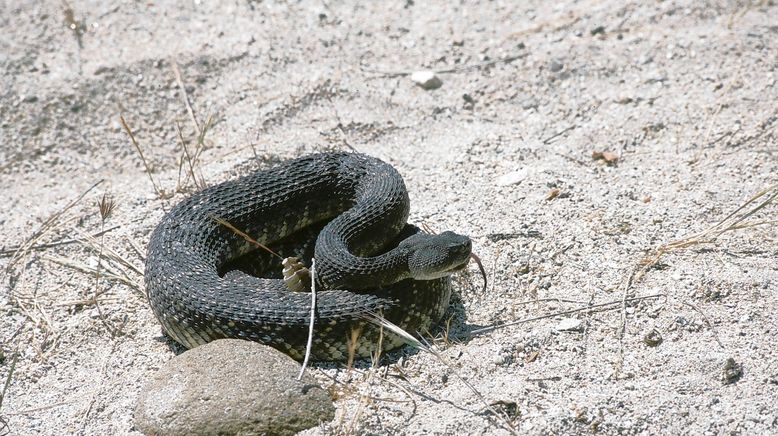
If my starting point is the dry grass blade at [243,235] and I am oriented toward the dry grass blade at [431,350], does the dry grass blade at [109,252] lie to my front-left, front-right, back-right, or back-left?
back-right

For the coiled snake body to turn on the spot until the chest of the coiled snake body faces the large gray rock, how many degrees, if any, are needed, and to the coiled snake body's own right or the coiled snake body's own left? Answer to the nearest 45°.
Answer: approximately 90° to the coiled snake body's own right

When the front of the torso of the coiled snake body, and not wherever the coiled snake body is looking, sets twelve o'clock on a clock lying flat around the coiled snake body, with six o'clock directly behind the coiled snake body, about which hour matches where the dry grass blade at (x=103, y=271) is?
The dry grass blade is roughly at 7 o'clock from the coiled snake body.

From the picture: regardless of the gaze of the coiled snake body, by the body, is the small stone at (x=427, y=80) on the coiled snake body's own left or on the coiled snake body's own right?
on the coiled snake body's own left

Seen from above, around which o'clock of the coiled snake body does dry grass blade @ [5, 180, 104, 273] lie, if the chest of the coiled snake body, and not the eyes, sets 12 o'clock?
The dry grass blade is roughly at 7 o'clock from the coiled snake body.

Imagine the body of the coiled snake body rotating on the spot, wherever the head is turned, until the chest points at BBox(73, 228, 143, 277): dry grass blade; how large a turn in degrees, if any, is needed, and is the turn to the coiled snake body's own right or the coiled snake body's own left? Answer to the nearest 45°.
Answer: approximately 135° to the coiled snake body's own left

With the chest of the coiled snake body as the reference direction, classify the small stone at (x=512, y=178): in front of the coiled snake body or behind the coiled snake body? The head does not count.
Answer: in front

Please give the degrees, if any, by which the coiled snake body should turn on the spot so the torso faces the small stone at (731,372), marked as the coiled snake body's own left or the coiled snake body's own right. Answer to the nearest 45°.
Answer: approximately 45° to the coiled snake body's own right

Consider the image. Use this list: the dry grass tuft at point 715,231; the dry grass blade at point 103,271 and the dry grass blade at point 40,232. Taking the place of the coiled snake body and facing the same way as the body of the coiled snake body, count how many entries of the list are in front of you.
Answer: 1

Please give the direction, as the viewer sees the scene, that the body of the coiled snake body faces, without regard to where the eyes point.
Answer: to the viewer's right

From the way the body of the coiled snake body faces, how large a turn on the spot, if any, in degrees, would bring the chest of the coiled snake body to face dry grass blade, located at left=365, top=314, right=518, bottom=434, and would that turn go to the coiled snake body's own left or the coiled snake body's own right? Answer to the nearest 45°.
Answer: approximately 45° to the coiled snake body's own right

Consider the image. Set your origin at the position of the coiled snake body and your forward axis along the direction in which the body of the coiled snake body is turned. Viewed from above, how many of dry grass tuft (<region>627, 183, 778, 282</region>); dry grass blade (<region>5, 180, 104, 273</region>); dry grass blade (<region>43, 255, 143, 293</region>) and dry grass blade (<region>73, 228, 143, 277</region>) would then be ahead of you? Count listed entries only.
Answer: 1

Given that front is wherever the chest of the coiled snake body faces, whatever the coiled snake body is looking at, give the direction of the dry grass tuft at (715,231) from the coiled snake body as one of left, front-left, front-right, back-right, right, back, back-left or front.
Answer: front
